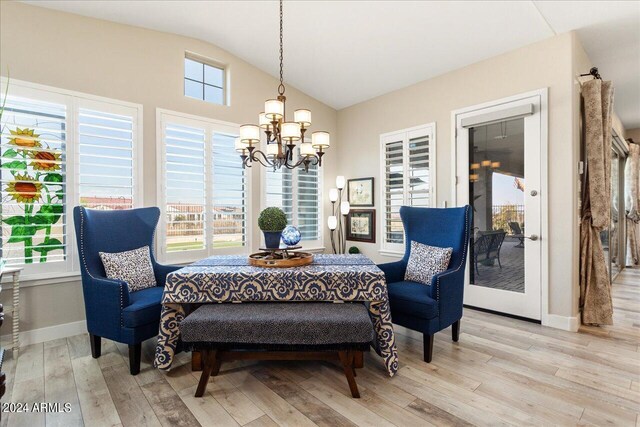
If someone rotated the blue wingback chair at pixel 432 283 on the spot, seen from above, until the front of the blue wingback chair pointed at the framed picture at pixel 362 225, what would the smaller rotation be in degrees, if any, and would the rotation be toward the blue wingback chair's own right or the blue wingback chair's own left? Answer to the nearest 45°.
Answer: approximately 90° to the blue wingback chair's own right

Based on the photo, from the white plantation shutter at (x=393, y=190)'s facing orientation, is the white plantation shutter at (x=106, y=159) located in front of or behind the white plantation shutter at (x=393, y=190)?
in front

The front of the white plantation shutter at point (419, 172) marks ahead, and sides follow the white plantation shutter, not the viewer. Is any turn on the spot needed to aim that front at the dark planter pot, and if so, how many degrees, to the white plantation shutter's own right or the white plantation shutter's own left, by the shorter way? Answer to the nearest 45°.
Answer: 0° — it already faces it

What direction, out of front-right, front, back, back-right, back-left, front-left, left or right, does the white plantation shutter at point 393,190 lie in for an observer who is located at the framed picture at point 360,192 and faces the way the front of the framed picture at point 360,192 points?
left

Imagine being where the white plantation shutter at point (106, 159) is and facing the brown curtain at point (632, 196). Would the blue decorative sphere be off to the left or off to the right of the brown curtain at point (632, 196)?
right

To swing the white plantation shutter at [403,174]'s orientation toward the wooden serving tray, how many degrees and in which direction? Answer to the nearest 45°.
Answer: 0° — it already faces it

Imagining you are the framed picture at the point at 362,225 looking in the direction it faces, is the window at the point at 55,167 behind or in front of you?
in front

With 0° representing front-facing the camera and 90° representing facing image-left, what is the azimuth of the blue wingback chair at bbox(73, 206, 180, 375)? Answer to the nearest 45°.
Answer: approximately 315°

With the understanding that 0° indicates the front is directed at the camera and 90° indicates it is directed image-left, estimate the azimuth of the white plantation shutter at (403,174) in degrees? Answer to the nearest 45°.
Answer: approximately 45°

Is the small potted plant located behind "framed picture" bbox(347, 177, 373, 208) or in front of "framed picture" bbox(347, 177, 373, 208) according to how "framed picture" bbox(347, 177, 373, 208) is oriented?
in front

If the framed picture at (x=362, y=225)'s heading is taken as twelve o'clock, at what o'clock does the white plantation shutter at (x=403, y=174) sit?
The white plantation shutter is roughly at 9 o'clock from the framed picture.
